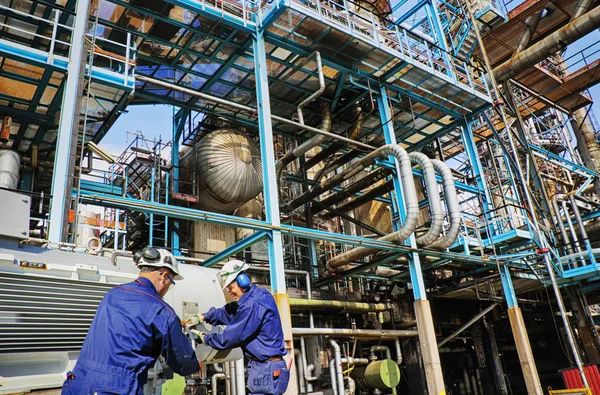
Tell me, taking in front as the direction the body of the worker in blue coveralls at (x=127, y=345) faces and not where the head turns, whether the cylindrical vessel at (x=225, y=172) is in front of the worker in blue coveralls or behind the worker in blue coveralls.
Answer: in front

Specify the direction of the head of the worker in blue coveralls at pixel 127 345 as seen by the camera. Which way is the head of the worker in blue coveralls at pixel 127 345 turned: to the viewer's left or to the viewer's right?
to the viewer's right

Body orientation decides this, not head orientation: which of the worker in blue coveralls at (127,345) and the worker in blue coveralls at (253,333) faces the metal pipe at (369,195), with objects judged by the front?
the worker in blue coveralls at (127,345)

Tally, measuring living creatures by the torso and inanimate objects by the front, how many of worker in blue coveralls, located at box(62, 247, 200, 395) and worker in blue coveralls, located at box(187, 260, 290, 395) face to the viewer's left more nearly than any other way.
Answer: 1

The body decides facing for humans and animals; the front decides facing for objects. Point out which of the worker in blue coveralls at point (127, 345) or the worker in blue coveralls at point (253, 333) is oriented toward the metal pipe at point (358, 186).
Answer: the worker in blue coveralls at point (127, 345)

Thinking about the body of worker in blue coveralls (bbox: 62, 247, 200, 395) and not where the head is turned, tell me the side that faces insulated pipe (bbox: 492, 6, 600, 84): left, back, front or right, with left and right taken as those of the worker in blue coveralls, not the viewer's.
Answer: front

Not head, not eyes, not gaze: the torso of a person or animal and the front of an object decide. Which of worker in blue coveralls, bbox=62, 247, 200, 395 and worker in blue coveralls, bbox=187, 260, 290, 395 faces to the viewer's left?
worker in blue coveralls, bbox=187, 260, 290, 395

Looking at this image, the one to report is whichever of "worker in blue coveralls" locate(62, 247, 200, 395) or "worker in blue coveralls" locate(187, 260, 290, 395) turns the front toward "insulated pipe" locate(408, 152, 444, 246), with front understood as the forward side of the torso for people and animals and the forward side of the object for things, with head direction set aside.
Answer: "worker in blue coveralls" locate(62, 247, 200, 395)

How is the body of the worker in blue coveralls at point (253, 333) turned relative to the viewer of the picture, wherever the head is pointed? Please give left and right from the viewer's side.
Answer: facing to the left of the viewer

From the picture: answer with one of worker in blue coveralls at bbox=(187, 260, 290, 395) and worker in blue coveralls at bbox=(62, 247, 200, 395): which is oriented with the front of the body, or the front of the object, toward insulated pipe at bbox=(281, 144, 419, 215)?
worker in blue coveralls at bbox=(62, 247, 200, 395)

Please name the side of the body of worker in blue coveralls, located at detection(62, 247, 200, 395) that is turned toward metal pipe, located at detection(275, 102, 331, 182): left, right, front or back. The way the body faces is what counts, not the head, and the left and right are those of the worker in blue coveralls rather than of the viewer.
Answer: front

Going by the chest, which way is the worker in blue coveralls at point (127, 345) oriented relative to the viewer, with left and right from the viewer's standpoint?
facing away from the viewer and to the right of the viewer

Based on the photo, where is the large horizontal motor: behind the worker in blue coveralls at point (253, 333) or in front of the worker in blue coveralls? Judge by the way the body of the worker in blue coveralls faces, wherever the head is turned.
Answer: in front
